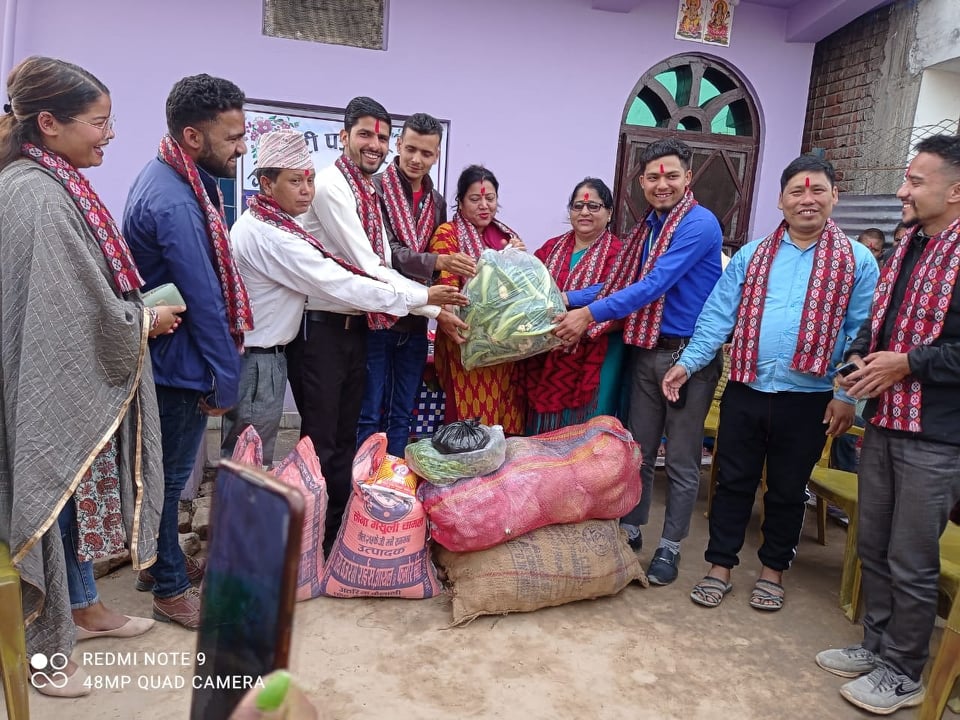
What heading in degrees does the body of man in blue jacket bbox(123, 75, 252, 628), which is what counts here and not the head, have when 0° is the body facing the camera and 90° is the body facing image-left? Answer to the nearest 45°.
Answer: approximately 270°

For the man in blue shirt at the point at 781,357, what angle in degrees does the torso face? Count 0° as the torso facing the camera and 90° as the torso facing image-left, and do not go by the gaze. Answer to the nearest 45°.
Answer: approximately 0°

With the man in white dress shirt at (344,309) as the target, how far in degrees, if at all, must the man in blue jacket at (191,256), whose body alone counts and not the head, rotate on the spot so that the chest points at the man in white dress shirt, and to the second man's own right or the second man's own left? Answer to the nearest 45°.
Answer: approximately 45° to the second man's own left

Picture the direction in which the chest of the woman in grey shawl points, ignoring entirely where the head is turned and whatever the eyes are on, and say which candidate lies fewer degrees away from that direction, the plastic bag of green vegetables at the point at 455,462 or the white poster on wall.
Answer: the plastic bag of green vegetables

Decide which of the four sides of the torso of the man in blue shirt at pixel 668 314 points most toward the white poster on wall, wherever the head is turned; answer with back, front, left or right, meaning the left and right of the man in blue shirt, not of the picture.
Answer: right

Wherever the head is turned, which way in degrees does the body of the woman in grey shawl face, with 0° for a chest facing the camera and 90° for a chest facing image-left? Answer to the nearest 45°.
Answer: approximately 270°

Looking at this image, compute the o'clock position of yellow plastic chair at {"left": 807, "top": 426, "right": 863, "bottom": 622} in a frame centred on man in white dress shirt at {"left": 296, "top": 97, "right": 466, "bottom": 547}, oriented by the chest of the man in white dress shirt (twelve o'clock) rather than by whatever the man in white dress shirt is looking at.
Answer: The yellow plastic chair is roughly at 11 o'clock from the man in white dress shirt.

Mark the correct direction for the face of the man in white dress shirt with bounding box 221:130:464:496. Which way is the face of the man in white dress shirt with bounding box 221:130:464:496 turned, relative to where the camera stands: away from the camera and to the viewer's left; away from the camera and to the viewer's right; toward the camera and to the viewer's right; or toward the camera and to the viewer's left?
toward the camera and to the viewer's right

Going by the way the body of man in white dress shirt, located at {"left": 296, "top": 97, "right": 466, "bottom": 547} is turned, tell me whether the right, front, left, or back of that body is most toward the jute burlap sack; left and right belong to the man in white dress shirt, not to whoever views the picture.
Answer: front
